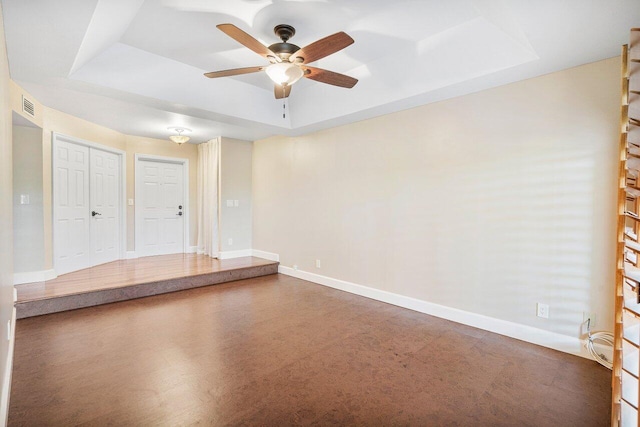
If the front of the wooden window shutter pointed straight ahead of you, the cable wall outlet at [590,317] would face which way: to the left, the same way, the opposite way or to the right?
to the left

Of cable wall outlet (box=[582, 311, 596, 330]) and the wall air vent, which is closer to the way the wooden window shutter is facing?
the wall air vent

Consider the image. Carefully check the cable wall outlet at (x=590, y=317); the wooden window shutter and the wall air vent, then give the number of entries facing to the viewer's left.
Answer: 1

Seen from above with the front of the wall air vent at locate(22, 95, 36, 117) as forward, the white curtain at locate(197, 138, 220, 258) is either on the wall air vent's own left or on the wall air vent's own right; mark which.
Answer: on the wall air vent's own left

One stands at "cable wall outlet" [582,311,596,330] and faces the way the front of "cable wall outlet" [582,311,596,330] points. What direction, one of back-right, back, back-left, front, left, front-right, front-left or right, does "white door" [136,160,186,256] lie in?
right

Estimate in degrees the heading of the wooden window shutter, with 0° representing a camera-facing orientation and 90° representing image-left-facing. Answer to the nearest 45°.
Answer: approximately 90°

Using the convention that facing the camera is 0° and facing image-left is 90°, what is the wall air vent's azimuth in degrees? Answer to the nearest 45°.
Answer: approximately 315°

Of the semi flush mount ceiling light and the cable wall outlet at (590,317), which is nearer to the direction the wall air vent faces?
the cable wall outlet

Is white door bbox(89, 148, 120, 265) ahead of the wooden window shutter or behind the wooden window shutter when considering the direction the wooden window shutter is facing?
ahead

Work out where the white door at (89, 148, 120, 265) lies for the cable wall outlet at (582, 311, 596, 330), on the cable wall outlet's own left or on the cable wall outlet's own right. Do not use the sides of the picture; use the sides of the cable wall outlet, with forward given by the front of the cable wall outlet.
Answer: on the cable wall outlet's own right

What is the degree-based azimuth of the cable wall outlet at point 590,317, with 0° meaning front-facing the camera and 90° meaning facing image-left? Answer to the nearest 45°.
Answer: approximately 0°

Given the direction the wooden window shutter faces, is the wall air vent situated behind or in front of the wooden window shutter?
in front

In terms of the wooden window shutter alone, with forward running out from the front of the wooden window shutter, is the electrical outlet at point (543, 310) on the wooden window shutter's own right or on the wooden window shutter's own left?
on the wooden window shutter's own right
